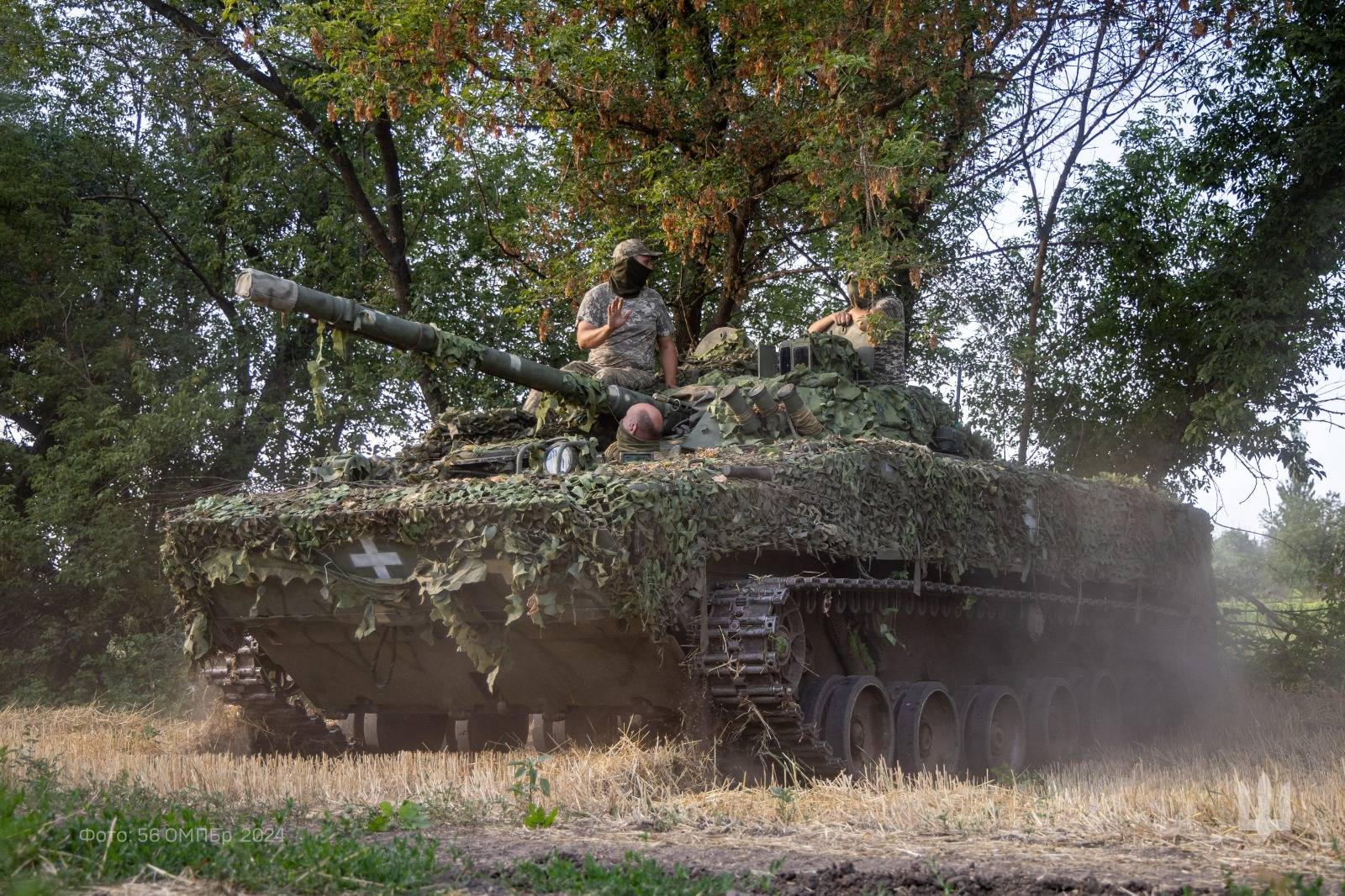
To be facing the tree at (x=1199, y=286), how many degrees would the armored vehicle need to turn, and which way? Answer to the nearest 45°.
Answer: approximately 180°

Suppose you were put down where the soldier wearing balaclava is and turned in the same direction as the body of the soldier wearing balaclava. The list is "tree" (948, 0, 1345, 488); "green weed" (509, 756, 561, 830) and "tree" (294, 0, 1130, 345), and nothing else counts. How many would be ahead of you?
1

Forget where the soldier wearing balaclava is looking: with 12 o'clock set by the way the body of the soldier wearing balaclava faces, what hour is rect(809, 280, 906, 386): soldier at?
The soldier is roughly at 8 o'clock from the soldier wearing balaclava.

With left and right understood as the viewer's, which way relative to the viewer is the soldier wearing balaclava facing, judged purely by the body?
facing the viewer

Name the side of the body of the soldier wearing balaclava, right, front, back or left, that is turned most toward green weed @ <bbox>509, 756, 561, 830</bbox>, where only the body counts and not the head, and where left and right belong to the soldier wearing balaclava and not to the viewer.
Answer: front

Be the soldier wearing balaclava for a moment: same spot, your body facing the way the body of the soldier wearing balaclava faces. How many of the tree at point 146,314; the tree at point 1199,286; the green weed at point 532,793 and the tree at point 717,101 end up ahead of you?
1
